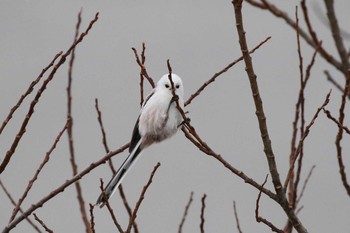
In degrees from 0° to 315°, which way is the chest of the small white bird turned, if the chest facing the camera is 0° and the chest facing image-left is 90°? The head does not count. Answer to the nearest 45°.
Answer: approximately 315°
